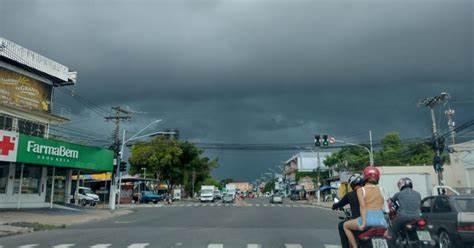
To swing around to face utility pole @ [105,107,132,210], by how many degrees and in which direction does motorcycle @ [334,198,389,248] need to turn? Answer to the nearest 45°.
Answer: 0° — it already faces it

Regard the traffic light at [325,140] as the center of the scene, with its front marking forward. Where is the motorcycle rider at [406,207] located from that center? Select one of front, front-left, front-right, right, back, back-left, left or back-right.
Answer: front

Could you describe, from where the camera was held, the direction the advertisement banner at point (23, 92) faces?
facing the viewer and to the right of the viewer

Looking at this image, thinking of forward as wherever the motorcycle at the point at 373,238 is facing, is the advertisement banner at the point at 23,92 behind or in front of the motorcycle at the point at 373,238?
in front

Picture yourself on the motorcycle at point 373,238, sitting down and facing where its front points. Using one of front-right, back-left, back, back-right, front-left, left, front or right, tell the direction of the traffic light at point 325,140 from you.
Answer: front-right

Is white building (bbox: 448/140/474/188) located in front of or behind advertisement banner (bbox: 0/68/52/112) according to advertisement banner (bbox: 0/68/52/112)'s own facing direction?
in front

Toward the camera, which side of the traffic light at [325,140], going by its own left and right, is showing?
front

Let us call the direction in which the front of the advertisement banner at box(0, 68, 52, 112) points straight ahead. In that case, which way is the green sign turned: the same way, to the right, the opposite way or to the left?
the same way

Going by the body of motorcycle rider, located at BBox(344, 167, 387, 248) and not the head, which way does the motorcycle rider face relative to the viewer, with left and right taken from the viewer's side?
facing away from the viewer and to the left of the viewer

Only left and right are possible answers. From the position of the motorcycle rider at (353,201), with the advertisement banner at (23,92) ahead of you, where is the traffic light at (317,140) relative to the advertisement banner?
right

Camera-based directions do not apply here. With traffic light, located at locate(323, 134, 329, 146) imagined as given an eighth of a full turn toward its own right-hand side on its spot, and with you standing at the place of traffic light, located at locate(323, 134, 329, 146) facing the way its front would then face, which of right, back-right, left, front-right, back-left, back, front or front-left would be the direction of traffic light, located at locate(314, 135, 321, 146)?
front

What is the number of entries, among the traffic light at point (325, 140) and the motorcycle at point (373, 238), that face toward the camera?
1

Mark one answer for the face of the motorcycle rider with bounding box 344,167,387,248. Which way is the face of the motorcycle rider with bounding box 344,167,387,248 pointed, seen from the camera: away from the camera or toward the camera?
away from the camera

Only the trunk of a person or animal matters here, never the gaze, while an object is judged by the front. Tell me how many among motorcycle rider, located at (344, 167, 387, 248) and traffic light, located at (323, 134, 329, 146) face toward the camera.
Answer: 1
